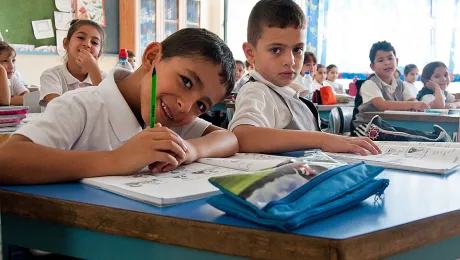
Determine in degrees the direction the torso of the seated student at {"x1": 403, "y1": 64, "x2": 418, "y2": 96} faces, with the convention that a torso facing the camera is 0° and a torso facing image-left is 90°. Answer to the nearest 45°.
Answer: approximately 315°

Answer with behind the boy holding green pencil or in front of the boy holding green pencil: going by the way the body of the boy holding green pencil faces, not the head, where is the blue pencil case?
in front

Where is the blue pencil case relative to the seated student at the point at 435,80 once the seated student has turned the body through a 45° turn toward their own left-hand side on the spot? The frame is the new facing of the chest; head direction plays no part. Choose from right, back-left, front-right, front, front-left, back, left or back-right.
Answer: right

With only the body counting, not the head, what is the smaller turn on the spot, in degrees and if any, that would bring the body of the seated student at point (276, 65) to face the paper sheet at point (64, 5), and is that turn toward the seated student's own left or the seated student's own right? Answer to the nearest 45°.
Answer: approximately 180°

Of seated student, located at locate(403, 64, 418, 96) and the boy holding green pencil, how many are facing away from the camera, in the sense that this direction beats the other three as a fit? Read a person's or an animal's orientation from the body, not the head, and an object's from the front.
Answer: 0

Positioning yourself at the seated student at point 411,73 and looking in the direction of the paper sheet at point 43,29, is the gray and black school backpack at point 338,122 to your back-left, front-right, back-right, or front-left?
front-left

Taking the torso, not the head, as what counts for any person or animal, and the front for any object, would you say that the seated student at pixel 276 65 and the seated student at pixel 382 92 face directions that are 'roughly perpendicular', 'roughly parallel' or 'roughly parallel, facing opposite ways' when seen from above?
roughly parallel

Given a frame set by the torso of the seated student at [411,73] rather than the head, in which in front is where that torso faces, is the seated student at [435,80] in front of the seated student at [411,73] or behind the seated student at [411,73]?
in front

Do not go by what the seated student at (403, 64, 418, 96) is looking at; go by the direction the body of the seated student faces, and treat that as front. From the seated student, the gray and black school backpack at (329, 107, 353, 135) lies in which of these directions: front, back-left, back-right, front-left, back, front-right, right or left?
front-right

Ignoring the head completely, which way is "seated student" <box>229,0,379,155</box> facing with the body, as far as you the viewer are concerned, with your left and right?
facing the viewer and to the right of the viewer

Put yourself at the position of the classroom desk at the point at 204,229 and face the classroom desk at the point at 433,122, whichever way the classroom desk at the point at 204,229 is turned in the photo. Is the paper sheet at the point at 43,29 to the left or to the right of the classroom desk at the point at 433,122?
left
